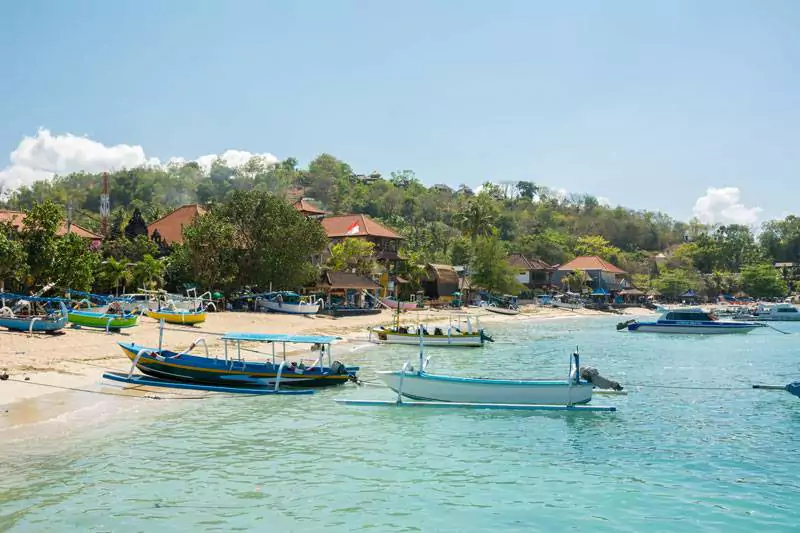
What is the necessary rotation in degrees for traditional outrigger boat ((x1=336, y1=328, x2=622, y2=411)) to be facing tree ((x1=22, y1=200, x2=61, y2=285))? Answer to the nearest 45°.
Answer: approximately 45° to its right

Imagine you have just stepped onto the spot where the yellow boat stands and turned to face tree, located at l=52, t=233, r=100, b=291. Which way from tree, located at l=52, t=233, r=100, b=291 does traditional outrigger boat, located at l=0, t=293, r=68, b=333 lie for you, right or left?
left

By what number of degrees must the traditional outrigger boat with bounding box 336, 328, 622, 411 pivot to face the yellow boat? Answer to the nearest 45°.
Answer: approximately 45° to its right

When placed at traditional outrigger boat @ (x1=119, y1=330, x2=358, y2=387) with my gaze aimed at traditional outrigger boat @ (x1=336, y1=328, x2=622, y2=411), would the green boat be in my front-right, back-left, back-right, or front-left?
back-left

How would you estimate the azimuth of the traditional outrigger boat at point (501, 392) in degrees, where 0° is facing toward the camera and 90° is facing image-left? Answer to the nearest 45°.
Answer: approximately 90°

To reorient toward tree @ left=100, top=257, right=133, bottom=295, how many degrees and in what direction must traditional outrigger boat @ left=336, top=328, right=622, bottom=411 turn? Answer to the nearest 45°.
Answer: approximately 45° to its right

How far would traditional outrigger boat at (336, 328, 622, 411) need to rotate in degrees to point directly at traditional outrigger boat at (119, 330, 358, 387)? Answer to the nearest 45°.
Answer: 0° — it already faces it

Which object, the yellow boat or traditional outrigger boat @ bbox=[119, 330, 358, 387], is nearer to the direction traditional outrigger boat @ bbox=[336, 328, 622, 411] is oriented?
the traditional outrigger boat

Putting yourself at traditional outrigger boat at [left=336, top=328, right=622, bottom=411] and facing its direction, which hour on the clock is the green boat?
The green boat is roughly at 1 o'clock from the traditional outrigger boat.
